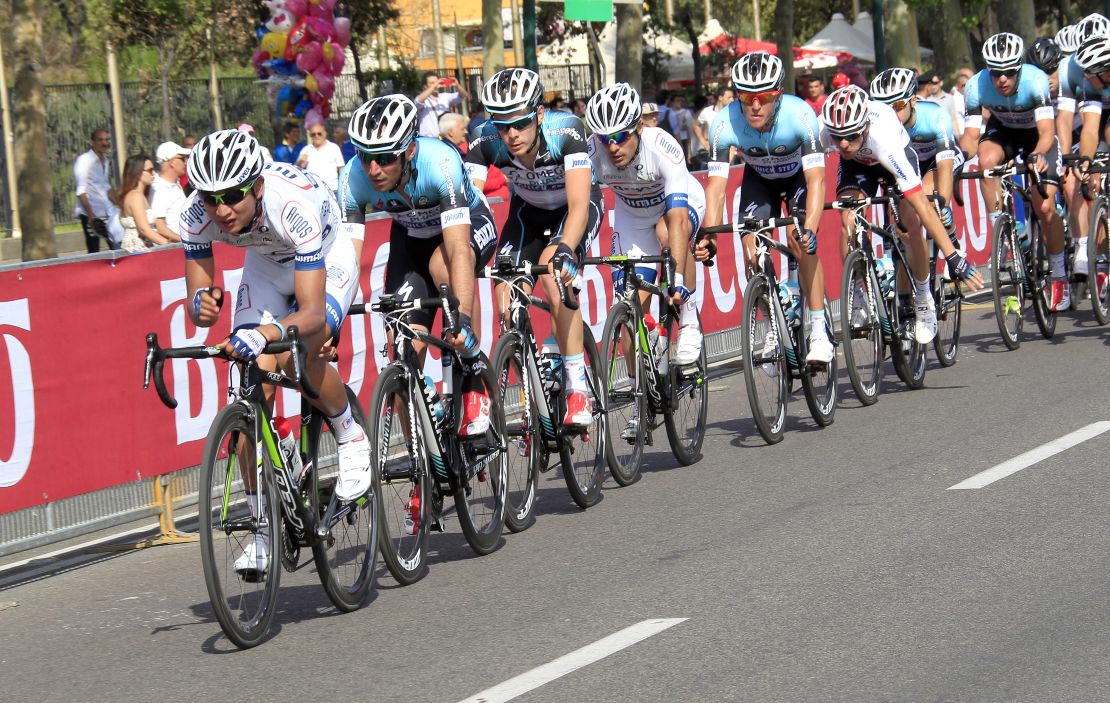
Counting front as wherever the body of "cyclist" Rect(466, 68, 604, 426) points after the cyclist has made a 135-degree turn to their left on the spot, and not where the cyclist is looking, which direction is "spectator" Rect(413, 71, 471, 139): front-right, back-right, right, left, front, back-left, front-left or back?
left

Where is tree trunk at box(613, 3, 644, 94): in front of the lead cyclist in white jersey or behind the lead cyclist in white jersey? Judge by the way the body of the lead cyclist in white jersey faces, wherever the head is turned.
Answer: behind

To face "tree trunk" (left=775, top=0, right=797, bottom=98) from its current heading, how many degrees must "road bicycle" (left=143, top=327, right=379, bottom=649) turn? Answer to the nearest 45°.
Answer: approximately 180°

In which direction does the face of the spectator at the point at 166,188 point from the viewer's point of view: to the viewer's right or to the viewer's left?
to the viewer's right

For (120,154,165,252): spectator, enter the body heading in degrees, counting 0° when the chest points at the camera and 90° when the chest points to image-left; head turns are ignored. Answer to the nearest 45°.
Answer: approximately 270°

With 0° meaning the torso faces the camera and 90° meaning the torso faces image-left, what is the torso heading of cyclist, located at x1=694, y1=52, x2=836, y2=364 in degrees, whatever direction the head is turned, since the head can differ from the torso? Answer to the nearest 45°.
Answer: approximately 0°

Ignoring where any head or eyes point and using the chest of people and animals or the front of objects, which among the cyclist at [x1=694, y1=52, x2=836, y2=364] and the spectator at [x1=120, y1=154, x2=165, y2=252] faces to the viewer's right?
the spectator

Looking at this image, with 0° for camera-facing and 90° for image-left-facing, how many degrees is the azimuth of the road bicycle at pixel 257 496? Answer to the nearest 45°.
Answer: approximately 45°

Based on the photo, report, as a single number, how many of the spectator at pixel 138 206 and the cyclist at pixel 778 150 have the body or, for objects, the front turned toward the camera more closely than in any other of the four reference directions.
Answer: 1

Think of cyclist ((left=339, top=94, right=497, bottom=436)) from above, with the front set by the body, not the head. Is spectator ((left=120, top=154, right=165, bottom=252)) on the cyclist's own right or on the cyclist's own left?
on the cyclist's own right

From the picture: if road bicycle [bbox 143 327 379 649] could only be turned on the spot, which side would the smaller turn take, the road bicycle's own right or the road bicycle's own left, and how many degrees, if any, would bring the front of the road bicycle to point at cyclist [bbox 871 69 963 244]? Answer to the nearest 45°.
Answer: approximately 180°

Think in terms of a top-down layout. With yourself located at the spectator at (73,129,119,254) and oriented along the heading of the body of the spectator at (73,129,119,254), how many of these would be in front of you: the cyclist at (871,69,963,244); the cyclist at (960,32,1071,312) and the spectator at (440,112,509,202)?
3

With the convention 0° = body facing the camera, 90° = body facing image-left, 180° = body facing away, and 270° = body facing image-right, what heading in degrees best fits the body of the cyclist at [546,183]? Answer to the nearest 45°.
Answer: approximately 45°

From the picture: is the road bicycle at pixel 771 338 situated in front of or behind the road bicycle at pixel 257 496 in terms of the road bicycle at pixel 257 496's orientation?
behind

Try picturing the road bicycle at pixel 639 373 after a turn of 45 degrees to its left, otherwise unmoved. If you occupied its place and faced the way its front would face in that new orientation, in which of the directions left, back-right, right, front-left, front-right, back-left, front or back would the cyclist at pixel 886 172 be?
back-left

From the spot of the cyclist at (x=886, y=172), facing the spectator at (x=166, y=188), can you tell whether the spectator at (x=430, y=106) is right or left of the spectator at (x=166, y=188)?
right
